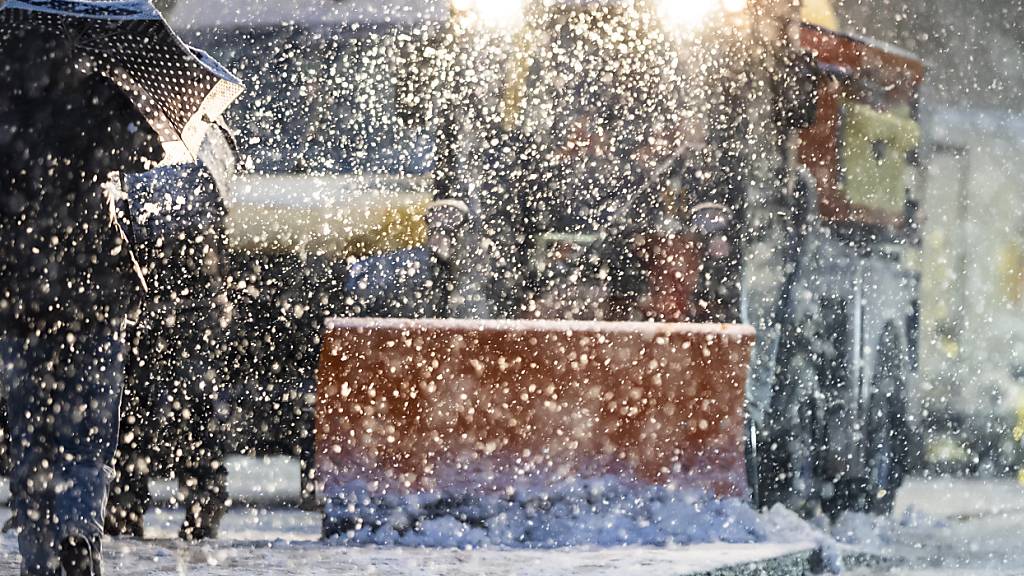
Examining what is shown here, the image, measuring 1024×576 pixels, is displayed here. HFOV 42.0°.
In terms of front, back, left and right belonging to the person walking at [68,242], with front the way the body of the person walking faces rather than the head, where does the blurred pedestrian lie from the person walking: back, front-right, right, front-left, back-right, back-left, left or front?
front

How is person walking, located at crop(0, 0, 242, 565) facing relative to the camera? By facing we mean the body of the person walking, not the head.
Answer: away from the camera
